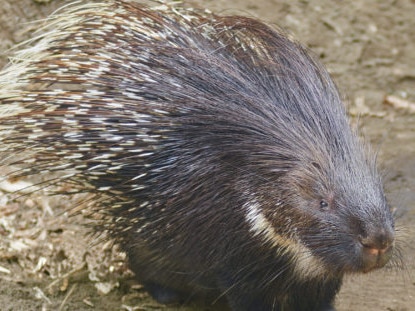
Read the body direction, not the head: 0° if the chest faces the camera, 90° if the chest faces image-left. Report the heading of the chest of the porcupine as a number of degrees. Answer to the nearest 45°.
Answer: approximately 315°
